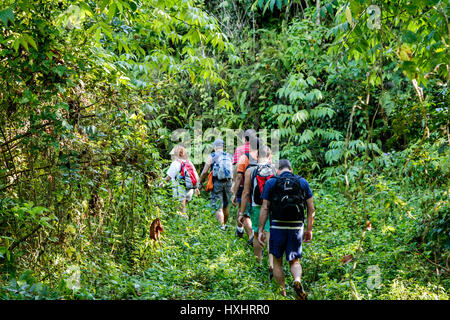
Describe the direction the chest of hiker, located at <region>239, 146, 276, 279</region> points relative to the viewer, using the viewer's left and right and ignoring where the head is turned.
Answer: facing away from the viewer

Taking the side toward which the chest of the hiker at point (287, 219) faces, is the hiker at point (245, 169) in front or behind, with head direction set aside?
in front

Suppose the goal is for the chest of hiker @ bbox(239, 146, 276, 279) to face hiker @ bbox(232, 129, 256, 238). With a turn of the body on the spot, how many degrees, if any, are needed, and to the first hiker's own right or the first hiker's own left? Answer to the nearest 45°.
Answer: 0° — they already face them

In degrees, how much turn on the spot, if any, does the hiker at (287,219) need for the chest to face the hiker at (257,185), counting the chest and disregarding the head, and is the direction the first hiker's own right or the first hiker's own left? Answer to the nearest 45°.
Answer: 0° — they already face them

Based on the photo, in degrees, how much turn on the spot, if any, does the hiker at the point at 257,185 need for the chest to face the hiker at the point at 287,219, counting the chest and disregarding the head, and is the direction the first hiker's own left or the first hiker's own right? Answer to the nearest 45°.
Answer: approximately 180°

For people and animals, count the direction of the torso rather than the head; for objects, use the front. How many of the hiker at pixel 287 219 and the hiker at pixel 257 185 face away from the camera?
2

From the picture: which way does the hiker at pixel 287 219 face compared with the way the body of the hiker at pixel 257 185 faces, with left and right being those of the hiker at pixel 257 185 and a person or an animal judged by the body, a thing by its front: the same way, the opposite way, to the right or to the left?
the same way

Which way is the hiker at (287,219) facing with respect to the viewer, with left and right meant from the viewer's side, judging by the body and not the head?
facing away from the viewer

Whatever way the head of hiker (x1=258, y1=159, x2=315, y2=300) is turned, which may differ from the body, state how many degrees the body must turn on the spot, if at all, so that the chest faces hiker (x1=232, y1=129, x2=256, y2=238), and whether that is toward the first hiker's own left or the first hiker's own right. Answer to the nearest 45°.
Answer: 0° — they already face them

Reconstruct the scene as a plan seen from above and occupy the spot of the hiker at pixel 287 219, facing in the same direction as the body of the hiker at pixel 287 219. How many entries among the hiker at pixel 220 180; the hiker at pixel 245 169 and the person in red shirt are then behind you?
0

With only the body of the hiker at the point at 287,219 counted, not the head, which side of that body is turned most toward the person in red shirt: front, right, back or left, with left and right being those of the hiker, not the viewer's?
front

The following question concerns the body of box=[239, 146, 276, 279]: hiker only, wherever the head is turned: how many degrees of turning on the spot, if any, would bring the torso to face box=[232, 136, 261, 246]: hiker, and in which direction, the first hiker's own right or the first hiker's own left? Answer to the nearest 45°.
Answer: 0° — they already face them
